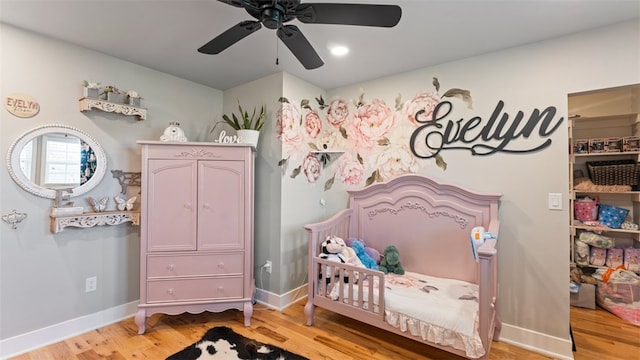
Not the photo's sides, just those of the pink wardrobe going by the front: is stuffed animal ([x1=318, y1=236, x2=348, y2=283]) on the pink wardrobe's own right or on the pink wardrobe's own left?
on the pink wardrobe's own left

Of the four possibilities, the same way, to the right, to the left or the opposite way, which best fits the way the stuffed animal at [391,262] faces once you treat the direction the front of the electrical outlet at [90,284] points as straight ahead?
to the right

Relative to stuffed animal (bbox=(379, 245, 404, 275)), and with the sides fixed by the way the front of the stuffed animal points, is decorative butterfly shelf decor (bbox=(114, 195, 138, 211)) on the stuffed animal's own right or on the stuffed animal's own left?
on the stuffed animal's own right

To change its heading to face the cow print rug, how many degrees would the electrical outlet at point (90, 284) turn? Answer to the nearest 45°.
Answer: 0° — it already faces it

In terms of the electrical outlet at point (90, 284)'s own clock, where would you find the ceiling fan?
The ceiling fan is roughly at 1 o'clock from the electrical outlet.

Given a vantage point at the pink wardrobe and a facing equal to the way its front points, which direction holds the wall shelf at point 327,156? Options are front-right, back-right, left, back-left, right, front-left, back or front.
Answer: left

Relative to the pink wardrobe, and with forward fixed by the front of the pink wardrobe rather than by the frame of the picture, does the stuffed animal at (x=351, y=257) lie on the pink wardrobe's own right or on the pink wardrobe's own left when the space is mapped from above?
on the pink wardrobe's own left

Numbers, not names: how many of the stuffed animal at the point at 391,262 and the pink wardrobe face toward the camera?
2

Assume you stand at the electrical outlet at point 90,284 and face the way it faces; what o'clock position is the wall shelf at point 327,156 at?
The wall shelf is roughly at 11 o'clock from the electrical outlet.

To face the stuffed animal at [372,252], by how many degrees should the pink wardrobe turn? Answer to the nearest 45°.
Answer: approximately 90° to its left

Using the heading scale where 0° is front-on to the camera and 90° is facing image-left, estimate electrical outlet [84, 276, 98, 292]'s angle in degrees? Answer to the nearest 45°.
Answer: approximately 315°

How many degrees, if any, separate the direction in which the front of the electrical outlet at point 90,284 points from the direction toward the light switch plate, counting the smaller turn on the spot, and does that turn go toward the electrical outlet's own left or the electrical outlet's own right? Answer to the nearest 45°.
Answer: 0° — it already faces it
